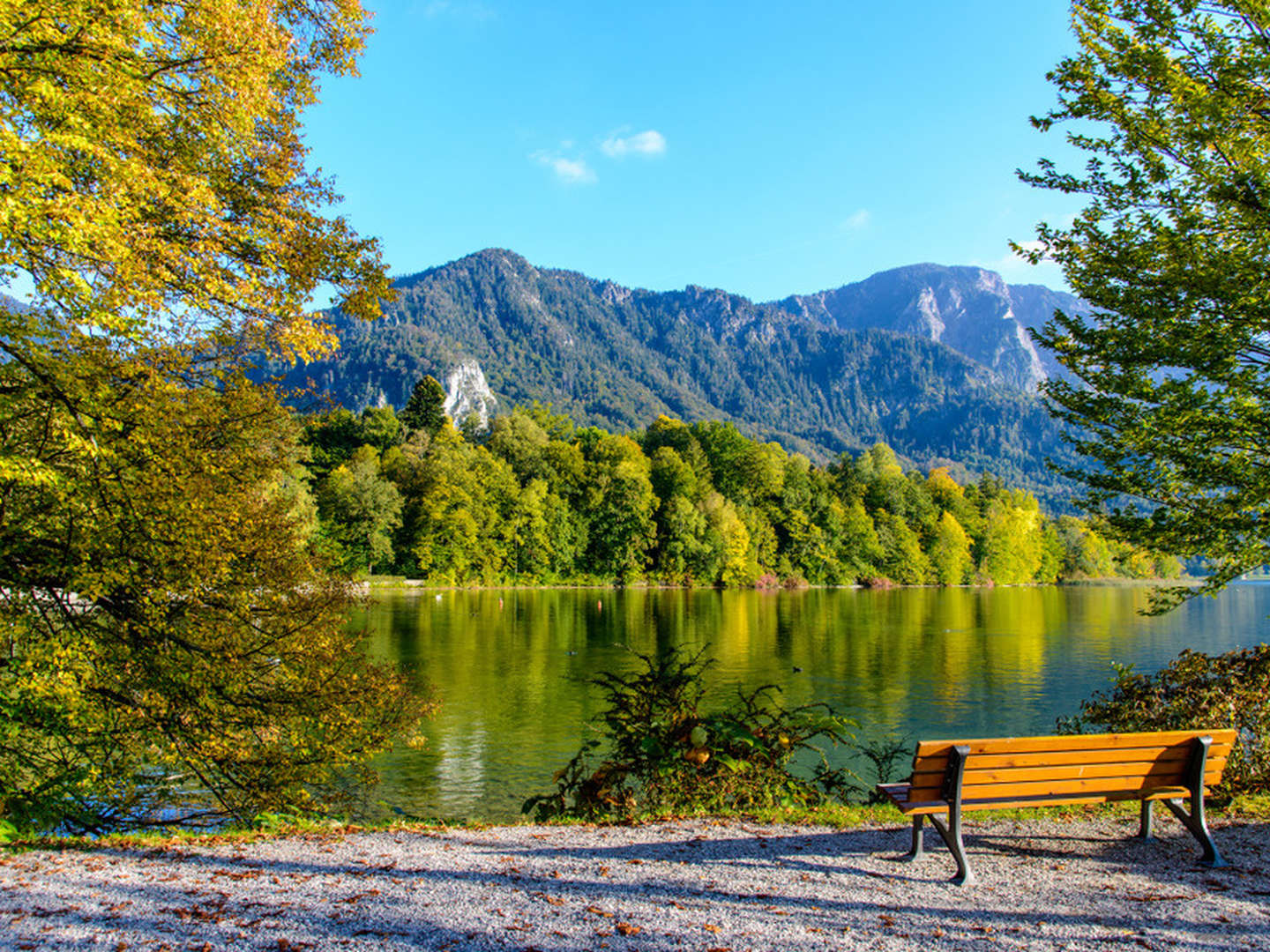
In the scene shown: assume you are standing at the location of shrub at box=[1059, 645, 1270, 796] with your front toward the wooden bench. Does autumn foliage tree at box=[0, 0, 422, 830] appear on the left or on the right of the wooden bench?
right

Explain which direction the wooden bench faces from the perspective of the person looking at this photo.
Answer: facing away from the viewer and to the left of the viewer

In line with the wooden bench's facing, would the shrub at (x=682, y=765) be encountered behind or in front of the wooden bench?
in front

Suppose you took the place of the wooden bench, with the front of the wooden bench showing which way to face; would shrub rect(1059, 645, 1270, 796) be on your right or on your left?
on your right

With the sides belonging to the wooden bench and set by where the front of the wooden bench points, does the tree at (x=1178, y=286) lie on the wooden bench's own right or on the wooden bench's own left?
on the wooden bench's own right
